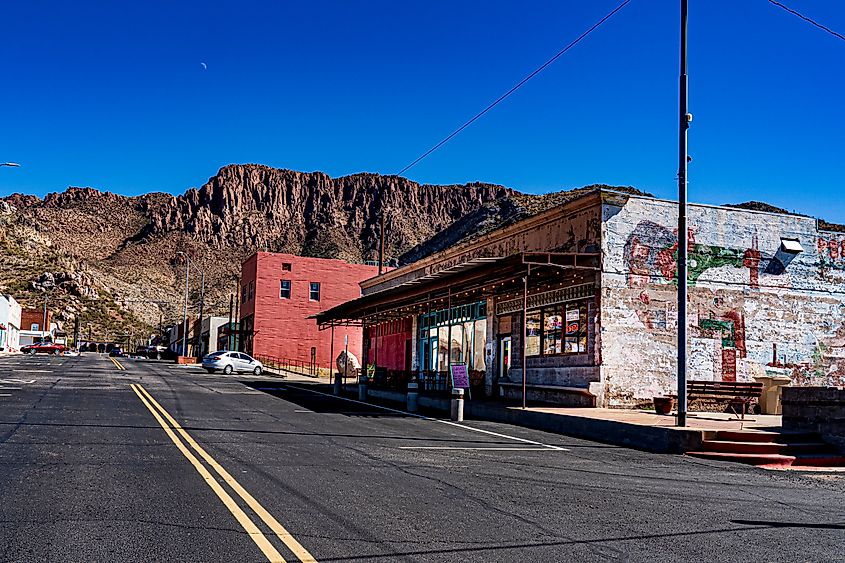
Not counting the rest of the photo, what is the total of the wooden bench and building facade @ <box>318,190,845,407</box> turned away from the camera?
0

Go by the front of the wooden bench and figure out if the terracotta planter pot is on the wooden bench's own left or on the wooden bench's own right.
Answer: on the wooden bench's own right

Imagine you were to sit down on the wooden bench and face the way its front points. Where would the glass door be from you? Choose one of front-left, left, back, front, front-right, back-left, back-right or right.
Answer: back-right

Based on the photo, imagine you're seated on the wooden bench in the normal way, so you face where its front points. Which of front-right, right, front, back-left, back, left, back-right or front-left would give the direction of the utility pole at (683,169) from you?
front

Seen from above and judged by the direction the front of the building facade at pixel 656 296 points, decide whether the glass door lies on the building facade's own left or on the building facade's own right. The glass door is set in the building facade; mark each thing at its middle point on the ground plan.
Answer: on the building facade's own right

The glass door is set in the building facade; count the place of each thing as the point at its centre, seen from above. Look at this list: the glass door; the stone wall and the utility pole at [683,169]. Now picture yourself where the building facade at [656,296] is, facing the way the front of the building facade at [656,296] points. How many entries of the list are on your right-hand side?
1

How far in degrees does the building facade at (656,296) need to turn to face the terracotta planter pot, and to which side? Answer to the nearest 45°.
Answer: approximately 45° to its left

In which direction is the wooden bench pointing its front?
toward the camera

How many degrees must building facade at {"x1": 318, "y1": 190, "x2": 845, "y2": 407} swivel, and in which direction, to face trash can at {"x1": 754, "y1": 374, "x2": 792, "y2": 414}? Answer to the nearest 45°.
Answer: approximately 135° to its left

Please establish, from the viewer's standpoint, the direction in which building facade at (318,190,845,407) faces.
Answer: facing the viewer and to the left of the viewer

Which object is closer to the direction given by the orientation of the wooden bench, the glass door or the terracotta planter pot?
the terracotta planter pot

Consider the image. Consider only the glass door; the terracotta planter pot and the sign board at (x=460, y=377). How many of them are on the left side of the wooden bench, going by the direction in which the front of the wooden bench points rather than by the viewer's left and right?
0

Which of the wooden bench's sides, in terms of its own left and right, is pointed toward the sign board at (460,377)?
right
